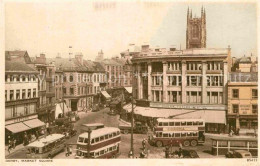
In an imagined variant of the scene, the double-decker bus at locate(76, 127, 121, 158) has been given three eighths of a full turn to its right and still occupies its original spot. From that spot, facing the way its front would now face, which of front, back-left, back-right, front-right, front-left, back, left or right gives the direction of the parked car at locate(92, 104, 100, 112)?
front

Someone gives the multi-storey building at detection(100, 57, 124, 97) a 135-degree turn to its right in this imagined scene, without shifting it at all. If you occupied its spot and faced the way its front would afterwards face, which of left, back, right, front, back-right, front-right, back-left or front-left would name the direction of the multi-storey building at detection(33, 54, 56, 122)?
front-left

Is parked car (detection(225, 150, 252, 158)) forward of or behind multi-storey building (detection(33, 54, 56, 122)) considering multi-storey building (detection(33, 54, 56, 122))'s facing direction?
forward

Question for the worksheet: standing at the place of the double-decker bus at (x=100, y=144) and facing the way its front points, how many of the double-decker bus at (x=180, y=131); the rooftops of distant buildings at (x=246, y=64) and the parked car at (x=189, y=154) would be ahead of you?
0

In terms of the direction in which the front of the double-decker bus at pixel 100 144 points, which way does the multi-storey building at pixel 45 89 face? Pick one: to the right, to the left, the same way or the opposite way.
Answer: to the left

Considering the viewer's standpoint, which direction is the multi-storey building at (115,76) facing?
facing the viewer

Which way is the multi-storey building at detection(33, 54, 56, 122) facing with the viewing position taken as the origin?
facing the viewer and to the right of the viewer

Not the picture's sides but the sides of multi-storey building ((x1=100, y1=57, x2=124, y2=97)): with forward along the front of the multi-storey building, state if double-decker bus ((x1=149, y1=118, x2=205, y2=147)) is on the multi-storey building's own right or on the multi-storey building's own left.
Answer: on the multi-storey building's own left

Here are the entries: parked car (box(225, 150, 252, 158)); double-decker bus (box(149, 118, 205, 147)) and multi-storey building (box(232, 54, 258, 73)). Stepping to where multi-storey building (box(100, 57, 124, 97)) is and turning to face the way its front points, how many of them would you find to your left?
3

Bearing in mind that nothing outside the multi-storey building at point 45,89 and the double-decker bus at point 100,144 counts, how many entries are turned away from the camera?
0

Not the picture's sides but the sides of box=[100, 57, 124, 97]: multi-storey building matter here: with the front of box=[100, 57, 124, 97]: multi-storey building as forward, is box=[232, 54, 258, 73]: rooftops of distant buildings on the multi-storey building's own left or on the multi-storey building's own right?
on the multi-storey building's own left

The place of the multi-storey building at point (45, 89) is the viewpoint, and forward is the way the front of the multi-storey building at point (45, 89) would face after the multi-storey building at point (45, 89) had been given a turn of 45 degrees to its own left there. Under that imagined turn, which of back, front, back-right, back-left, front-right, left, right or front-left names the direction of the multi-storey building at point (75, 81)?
front
